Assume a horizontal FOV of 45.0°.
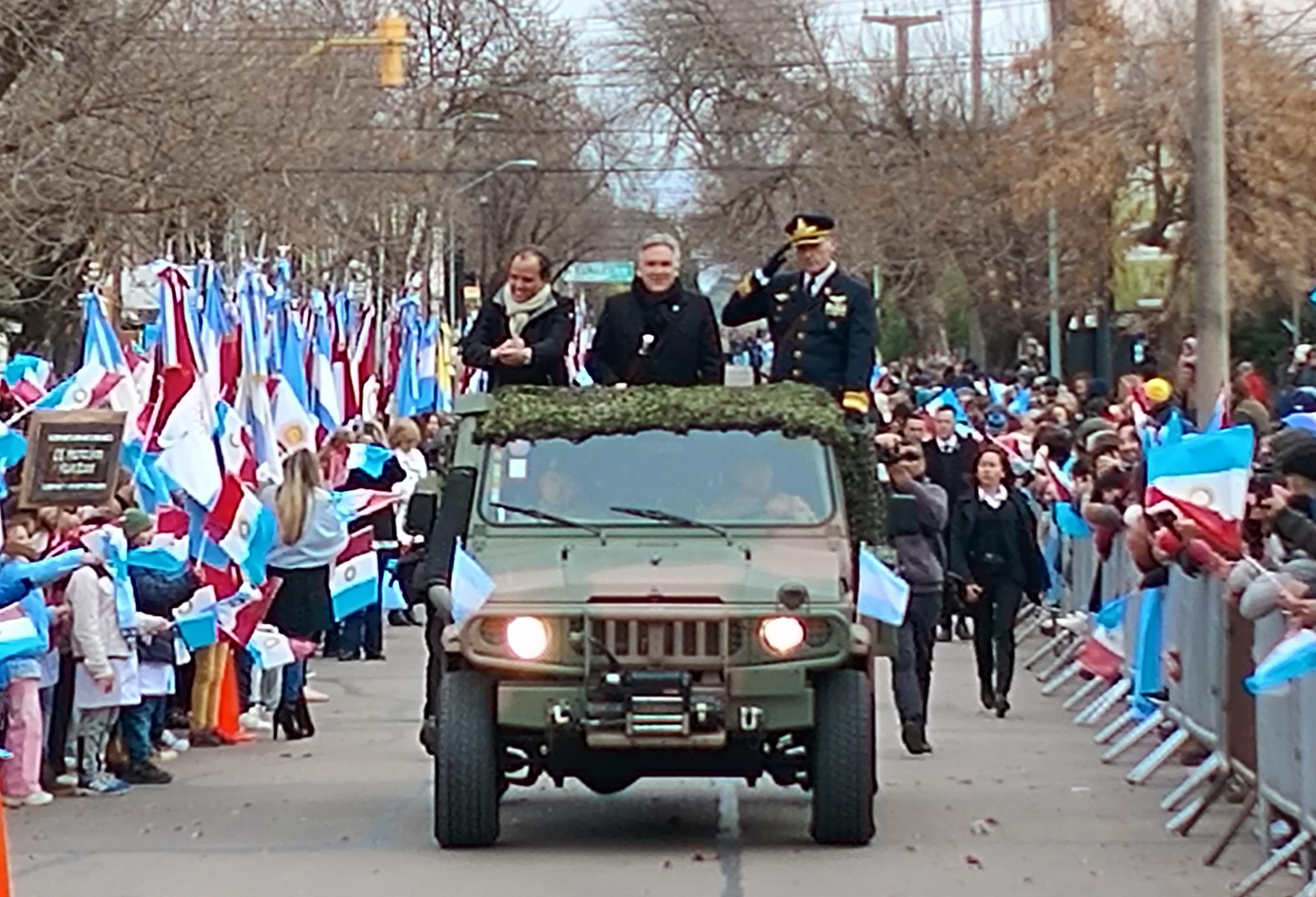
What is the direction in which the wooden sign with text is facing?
toward the camera

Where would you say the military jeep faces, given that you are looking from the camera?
facing the viewer

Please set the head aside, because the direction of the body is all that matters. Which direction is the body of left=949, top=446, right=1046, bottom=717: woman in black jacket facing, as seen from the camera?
toward the camera

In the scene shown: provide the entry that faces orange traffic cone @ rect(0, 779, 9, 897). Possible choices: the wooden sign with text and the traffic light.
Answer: the wooden sign with text

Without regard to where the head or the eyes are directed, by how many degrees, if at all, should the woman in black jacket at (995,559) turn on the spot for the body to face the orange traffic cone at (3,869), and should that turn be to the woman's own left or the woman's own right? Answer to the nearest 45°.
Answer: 0° — they already face it

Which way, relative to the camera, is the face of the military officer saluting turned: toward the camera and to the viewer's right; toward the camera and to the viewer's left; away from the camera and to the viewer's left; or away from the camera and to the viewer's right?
toward the camera and to the viewer's left

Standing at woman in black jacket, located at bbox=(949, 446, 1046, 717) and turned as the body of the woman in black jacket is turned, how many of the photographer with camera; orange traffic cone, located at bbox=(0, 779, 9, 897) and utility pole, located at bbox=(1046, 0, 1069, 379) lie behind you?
1

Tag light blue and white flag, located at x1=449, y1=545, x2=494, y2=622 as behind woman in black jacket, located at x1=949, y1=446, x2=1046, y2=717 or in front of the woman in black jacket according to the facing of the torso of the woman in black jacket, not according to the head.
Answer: in front
